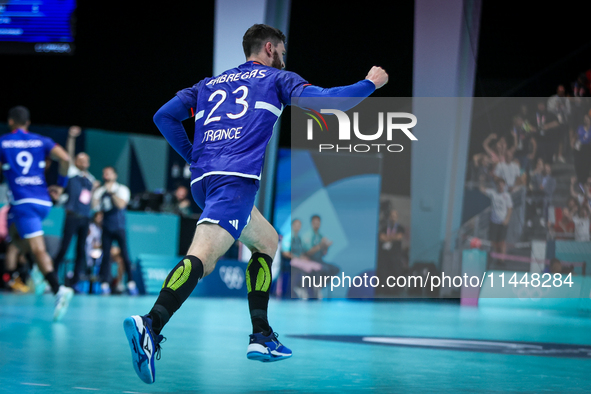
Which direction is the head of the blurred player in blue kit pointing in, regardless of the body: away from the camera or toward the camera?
away from the camera

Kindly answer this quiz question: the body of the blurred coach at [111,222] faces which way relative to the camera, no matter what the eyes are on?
toward the camera

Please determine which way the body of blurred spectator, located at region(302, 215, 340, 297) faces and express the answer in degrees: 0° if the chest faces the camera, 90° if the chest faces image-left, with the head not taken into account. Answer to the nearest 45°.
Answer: approximately 315°

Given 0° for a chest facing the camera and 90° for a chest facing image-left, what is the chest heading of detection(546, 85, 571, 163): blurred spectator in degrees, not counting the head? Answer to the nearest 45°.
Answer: approximately 45°

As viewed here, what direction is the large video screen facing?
toward the camera

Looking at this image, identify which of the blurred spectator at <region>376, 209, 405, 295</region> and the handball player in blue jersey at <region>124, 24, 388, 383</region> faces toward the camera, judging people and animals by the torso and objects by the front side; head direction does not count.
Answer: the blurred spectator

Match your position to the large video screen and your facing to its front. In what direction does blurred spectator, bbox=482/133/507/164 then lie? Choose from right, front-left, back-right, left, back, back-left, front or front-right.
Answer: front-left

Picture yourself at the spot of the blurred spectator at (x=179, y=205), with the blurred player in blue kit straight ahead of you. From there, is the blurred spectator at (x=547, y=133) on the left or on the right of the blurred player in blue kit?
left

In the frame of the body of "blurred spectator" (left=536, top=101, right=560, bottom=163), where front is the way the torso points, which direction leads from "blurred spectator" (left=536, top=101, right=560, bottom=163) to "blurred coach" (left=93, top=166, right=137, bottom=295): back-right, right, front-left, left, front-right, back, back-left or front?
front-right

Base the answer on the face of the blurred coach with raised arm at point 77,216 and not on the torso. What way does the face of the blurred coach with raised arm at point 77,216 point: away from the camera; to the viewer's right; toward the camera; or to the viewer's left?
toward the camera
